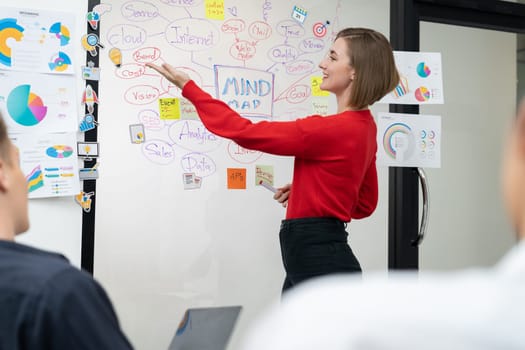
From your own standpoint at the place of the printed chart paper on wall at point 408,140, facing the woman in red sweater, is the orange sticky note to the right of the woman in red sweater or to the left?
right

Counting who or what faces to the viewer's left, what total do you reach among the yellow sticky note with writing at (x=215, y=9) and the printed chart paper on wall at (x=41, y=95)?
0

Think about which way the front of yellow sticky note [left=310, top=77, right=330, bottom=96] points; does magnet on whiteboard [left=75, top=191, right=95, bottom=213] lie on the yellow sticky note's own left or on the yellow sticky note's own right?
on the yellow sticky note's own right

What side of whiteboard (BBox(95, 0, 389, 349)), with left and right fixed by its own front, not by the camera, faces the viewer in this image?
front

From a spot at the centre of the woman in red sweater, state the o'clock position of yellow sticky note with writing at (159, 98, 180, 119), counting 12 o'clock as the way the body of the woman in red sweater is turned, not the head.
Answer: The yellow sticky note with writing is roughly at 1 o'clock from the woman in red sweater.

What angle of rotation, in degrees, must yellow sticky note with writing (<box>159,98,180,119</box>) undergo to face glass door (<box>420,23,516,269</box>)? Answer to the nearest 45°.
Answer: approximately 90° to its left

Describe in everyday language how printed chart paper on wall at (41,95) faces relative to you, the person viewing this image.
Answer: facing the viewer

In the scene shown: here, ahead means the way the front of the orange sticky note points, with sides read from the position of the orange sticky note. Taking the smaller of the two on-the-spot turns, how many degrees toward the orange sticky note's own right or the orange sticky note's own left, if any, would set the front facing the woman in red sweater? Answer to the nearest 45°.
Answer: approximately 45° to the orange sticky note's own left

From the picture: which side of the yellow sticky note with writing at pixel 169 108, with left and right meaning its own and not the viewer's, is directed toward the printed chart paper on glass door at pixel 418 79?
left

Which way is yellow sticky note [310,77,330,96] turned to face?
toward the camera

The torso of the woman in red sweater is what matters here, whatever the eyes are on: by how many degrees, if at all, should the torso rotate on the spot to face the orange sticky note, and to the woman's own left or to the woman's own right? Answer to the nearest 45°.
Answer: approximately 45° to the woman's own right
